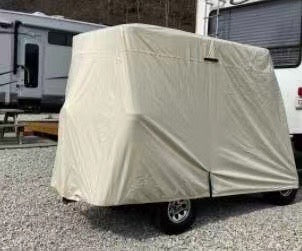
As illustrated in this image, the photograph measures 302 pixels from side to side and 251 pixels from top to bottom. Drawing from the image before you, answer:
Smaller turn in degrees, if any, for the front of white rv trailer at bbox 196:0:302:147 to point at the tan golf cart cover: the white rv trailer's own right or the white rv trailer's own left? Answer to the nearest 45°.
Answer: approximately 180°

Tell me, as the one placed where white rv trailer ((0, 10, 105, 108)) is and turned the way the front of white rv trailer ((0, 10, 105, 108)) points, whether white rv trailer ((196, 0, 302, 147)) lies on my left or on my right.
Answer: on my right
